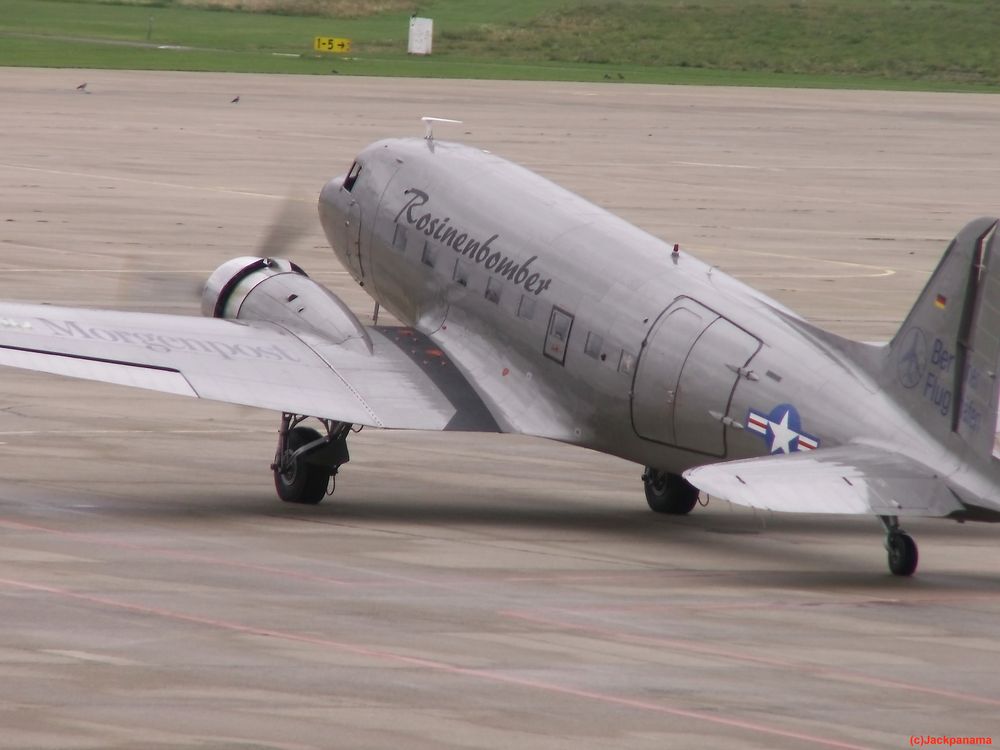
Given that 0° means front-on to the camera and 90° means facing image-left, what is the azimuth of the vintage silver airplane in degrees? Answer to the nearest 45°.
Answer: approximately 135°
